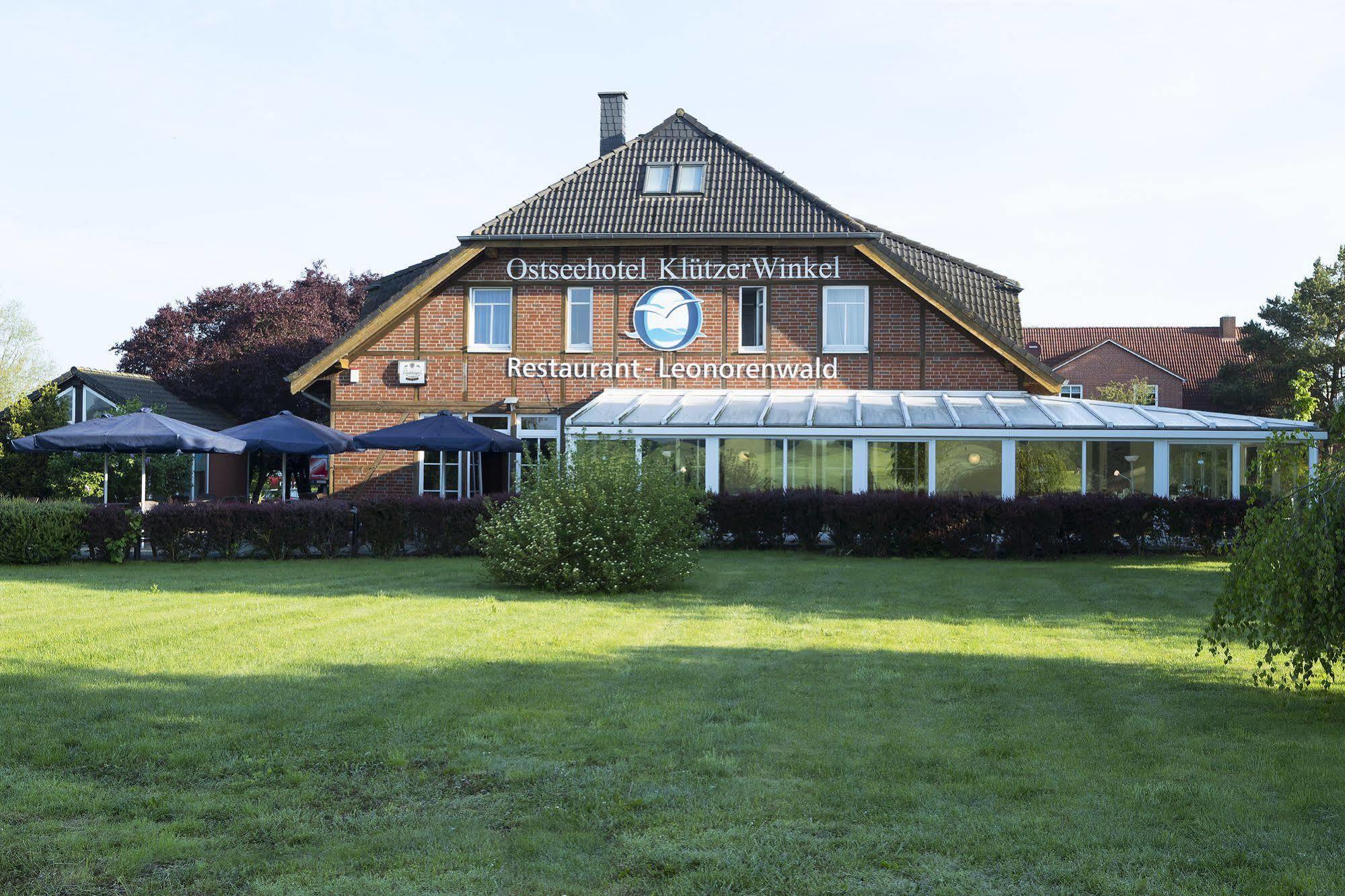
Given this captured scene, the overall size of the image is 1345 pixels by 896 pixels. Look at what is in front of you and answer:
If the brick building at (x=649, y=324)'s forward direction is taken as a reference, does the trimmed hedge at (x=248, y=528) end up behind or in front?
in front

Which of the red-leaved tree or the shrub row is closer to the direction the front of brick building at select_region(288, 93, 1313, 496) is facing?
the shrub row

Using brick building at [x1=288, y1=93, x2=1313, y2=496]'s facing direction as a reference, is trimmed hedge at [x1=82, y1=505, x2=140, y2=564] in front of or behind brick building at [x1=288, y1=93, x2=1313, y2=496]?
in front

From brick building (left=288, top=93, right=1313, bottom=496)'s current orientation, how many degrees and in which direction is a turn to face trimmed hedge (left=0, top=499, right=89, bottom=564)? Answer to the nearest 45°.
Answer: approximately 45° to its right

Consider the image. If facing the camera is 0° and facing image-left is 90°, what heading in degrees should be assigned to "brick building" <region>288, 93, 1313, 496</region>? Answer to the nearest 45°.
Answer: approximately 0°

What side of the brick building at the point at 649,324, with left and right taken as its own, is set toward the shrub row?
front

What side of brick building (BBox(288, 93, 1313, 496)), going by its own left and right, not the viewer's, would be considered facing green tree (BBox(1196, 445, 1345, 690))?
front

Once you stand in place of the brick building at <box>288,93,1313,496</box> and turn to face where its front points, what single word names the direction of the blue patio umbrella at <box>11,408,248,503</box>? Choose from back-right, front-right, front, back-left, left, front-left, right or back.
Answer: front-right

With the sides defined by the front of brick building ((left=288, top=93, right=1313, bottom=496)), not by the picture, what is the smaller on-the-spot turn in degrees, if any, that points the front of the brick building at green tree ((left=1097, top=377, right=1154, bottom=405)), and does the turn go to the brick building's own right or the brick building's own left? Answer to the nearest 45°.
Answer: approximately 135° to the brick building's own left

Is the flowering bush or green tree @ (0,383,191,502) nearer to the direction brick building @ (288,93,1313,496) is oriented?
the flowering bush

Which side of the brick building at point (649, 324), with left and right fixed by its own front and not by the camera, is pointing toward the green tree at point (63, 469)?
right

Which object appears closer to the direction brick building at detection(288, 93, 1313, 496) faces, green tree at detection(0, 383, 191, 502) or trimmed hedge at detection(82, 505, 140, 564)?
the trimmed hedge

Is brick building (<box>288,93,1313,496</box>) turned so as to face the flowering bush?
yes

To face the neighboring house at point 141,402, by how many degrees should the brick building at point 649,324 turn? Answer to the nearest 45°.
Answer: approximately 135° to its right
